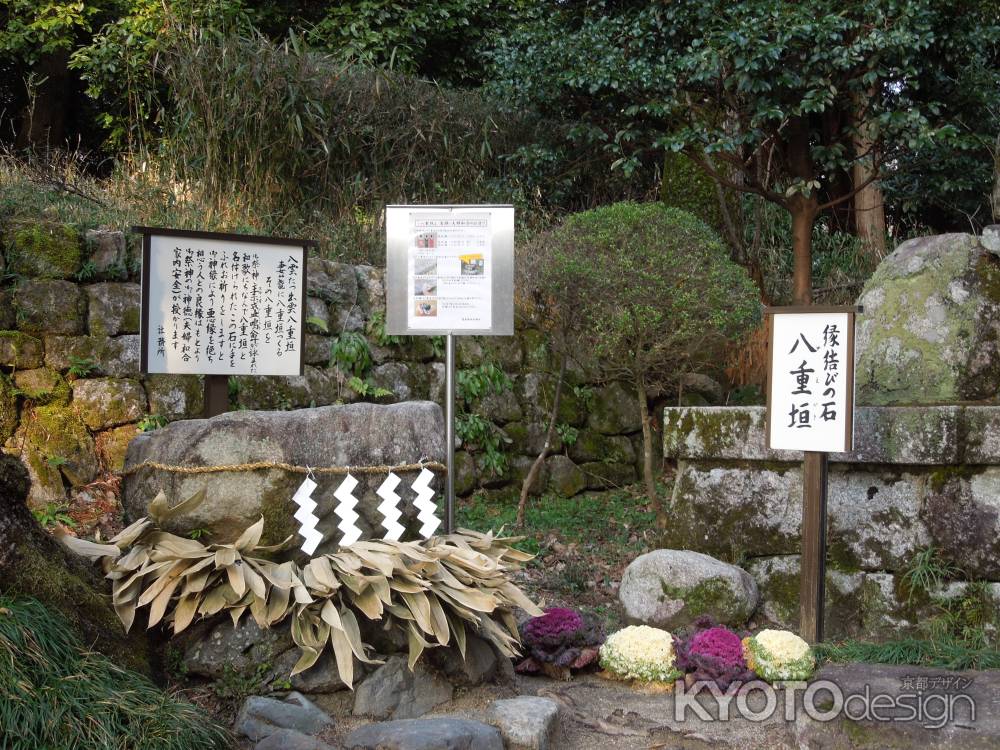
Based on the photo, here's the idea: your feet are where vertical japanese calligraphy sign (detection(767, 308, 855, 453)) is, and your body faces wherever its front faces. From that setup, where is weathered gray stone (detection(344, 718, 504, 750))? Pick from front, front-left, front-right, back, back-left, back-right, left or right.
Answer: front-right

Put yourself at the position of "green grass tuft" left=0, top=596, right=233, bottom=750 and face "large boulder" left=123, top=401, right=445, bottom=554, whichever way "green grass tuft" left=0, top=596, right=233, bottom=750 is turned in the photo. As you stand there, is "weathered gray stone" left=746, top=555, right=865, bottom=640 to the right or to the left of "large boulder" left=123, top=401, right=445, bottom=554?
right

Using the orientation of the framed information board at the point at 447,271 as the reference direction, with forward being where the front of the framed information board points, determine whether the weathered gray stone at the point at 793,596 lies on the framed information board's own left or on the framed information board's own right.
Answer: on the framed information board's own left

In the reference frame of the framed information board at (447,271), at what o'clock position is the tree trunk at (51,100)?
The tree trunk is roughly at 5 o'clock from the framed information board.

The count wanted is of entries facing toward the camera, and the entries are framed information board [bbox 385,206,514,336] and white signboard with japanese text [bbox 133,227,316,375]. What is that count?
2

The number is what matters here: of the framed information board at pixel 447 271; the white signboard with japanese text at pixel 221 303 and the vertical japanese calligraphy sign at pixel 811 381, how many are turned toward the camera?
3

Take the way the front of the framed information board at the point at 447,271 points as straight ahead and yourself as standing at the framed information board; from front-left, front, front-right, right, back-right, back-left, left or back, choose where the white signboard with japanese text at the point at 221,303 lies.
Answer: right

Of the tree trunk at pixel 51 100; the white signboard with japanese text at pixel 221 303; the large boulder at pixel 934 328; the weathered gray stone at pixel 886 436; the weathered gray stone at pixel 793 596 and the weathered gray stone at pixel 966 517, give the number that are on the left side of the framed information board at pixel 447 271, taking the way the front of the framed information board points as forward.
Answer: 4

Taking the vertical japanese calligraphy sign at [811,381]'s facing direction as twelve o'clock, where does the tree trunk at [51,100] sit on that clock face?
The tree trunk is roughly at 4 o'clock from the vertical japanese calligraphy sign.

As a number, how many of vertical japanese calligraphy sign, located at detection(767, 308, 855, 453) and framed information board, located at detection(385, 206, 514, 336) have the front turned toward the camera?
2

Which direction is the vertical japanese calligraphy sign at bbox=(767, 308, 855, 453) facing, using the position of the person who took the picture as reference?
facing the viewer
